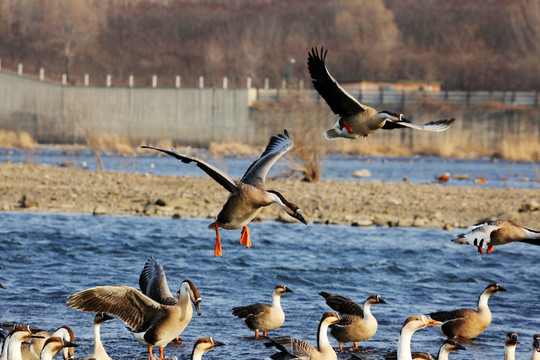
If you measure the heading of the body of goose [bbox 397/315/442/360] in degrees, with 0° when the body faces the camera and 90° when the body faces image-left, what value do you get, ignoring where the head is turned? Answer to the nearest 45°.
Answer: approximately 270°

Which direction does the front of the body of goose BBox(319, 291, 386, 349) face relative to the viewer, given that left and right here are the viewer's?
facing to the right of the viewer

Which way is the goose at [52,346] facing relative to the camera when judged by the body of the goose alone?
to the viewer's right

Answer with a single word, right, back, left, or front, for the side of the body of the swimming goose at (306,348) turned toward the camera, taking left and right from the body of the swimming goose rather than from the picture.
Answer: right

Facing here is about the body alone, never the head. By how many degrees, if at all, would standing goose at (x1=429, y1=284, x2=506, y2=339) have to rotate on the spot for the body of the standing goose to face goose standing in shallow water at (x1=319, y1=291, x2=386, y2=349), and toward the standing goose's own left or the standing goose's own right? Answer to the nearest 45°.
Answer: approximately 135° to the standing goose's own right

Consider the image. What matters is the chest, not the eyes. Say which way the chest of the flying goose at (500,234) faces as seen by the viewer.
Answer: to the viewer's right

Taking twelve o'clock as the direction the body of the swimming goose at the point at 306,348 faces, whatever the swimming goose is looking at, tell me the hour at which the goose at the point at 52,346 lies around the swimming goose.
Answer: The goose is roughly at 5 o'clock from the swimming goose.

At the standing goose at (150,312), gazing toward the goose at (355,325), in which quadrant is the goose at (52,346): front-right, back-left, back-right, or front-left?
back-right

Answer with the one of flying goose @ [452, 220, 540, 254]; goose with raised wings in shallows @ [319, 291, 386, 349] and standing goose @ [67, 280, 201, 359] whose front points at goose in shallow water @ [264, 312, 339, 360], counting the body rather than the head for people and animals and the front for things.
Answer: the standing goose

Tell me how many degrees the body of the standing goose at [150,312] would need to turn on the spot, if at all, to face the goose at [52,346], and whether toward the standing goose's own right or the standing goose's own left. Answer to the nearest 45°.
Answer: approximately 135° to the standing goose's own right

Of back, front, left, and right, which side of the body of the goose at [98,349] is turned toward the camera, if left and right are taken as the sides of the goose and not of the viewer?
right
